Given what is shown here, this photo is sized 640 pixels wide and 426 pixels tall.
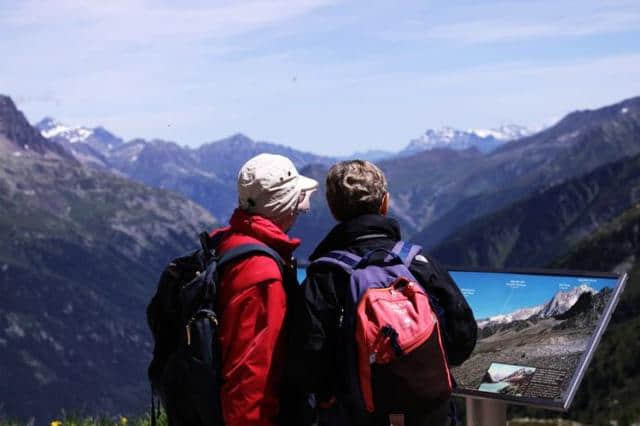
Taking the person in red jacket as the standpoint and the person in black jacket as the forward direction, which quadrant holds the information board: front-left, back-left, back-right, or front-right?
front-left

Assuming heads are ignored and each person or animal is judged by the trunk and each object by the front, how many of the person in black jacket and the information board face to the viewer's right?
0

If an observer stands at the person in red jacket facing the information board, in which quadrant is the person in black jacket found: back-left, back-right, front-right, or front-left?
front-right

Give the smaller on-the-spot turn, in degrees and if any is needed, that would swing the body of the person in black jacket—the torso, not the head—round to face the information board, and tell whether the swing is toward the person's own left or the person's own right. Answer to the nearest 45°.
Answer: approximately 45° to the person's own right

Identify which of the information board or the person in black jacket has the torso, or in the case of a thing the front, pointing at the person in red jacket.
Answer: the information board

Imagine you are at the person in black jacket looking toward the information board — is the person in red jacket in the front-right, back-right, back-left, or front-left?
back-left

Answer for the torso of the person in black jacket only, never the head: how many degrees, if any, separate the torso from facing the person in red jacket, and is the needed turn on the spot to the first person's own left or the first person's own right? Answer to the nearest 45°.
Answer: approximately 135° to the first person's own left

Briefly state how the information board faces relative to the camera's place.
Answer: facing the viewer and to the left of the viewer

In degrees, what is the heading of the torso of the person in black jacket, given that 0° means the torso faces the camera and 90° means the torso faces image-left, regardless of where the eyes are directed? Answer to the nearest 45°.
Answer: approximately 180°
